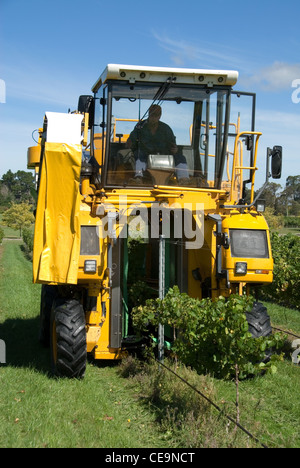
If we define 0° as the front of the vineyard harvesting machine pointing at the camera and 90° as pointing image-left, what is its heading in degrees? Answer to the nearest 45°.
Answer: approximately 0°

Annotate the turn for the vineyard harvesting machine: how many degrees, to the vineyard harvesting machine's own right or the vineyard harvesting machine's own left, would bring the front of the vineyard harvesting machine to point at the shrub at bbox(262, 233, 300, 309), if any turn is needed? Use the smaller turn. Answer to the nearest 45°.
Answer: approximately 135° to the vineyard harvesting machine's own left

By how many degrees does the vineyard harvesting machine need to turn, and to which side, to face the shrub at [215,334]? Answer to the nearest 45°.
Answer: approximately 45° to its left
